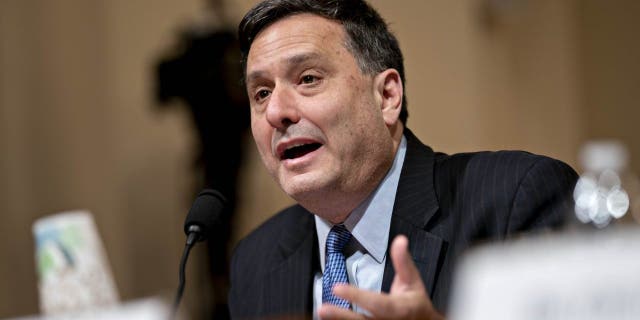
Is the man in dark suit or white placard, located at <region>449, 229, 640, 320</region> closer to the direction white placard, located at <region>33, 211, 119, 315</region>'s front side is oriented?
the white placard

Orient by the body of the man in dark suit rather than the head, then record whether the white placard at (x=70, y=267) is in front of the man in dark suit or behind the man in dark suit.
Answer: in front

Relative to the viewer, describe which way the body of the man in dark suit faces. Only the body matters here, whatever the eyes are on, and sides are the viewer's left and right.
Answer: facing the viewer and to the left of the viewer

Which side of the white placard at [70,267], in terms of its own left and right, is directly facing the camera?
front

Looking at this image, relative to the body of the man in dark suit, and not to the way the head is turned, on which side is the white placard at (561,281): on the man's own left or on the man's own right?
on the man's own left

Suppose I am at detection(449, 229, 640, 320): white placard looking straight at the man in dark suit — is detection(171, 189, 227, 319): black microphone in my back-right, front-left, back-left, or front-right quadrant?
front-left

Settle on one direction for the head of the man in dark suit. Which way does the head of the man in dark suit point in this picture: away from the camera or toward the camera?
toward the camera

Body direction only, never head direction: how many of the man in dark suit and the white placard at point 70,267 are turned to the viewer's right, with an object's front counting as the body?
0

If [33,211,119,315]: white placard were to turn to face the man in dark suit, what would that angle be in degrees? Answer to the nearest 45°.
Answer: approximately 90° to its left
